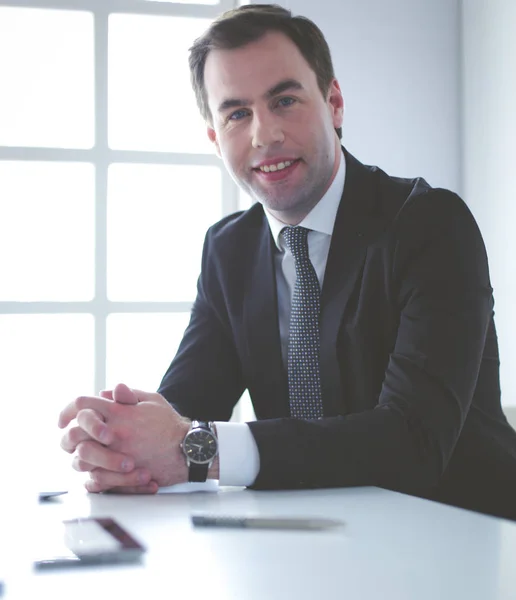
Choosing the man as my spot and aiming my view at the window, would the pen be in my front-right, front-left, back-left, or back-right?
back-left

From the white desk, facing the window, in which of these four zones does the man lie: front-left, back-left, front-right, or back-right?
front-right

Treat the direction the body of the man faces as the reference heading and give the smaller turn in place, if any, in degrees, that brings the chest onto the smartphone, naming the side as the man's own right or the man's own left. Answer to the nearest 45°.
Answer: approximately 45° to the man's own left

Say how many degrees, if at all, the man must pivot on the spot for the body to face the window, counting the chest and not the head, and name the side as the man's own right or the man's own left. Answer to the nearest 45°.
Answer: approximately 90° to the man's own right

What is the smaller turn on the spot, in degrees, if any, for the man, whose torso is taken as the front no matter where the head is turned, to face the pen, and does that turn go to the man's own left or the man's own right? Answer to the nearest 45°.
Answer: approximately 45° to the man's own left

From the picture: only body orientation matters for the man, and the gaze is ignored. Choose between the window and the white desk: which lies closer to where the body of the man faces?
the white desk

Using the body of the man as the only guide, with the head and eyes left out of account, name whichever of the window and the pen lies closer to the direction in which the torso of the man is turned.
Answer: the pen

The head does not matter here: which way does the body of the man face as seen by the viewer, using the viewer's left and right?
facing the viewer and to the left of the viewer
